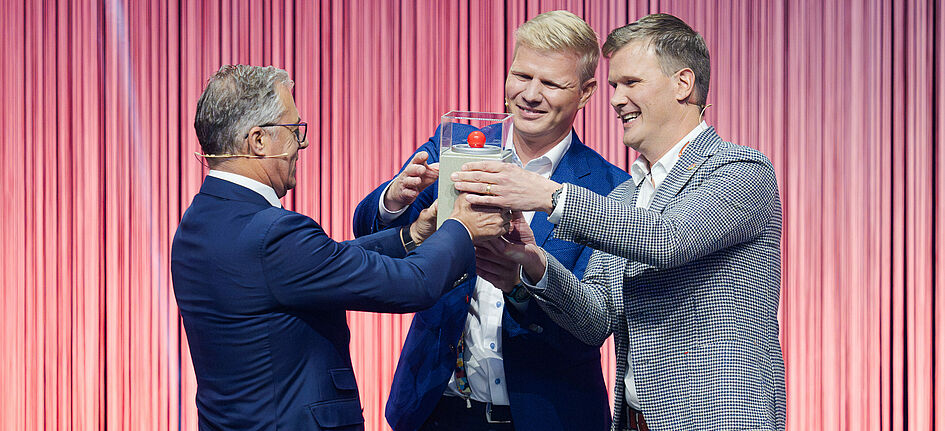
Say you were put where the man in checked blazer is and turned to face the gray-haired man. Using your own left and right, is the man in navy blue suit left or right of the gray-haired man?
right

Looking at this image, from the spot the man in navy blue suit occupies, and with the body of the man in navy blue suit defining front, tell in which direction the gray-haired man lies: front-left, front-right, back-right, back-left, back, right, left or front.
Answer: front

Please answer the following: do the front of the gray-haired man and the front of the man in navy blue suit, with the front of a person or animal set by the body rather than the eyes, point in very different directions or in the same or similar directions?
very different directions

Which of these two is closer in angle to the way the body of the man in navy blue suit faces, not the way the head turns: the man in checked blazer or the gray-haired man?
the gray-haired man

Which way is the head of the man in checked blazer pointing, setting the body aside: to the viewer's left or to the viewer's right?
to the viewer's left

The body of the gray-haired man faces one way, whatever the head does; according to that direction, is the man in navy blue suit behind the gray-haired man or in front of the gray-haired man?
in front

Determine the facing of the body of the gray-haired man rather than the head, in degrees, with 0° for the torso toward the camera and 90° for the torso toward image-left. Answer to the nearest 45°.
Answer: approximately 225°

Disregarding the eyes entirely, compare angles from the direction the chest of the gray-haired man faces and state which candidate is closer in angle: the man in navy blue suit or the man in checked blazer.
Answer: the man in navy blue suit
